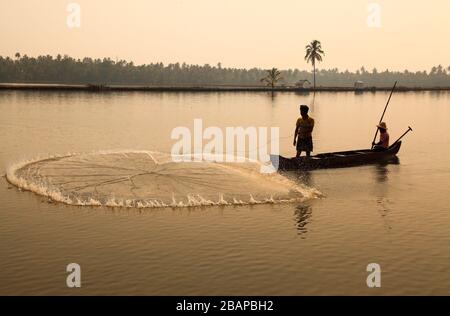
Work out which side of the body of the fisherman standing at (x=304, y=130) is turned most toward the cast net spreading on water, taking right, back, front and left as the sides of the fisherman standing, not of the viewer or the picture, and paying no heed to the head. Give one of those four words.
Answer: front

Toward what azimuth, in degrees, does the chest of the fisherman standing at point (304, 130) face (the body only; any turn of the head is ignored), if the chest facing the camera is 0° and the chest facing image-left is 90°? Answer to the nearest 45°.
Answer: approximately 45°
